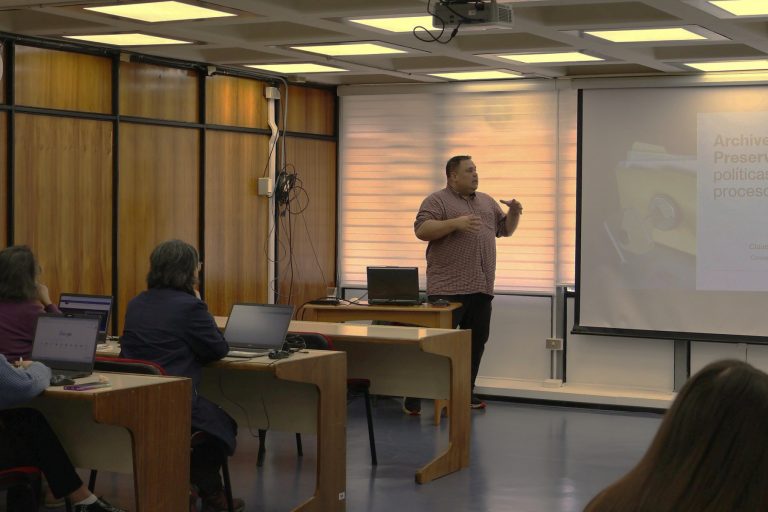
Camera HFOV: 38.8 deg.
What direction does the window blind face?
toward the camera

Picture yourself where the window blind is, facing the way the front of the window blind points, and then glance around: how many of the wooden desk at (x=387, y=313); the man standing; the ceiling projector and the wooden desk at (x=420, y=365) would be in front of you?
4

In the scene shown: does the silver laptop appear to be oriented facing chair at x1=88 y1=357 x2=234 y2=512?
yes

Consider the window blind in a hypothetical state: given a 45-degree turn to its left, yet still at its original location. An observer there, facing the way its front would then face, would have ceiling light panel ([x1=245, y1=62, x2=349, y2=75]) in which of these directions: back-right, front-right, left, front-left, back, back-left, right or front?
right

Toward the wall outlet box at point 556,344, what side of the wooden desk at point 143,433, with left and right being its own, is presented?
back

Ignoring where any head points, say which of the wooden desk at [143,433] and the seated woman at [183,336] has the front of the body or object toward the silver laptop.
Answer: the seated woman

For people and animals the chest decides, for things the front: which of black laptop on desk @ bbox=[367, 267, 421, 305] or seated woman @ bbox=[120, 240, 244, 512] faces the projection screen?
the seated woman

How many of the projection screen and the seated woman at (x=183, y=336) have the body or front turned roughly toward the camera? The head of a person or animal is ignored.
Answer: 1

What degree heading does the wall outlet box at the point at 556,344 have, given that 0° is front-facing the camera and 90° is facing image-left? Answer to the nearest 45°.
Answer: approximately 0°

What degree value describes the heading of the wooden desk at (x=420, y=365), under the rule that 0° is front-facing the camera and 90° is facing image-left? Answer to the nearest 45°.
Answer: approximately 45°

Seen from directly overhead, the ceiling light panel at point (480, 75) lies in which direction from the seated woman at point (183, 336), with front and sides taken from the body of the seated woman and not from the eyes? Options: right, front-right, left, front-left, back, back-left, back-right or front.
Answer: front

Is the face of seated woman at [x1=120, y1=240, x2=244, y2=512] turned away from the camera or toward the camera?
away from the camera

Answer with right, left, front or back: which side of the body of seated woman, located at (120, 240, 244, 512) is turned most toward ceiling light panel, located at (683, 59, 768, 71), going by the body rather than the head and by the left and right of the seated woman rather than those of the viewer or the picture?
front

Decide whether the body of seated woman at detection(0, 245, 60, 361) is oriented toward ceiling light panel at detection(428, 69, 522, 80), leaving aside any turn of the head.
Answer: yes

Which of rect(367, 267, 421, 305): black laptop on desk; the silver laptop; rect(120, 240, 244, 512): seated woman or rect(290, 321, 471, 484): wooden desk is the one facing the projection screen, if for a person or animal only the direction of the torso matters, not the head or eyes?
the seated woman
